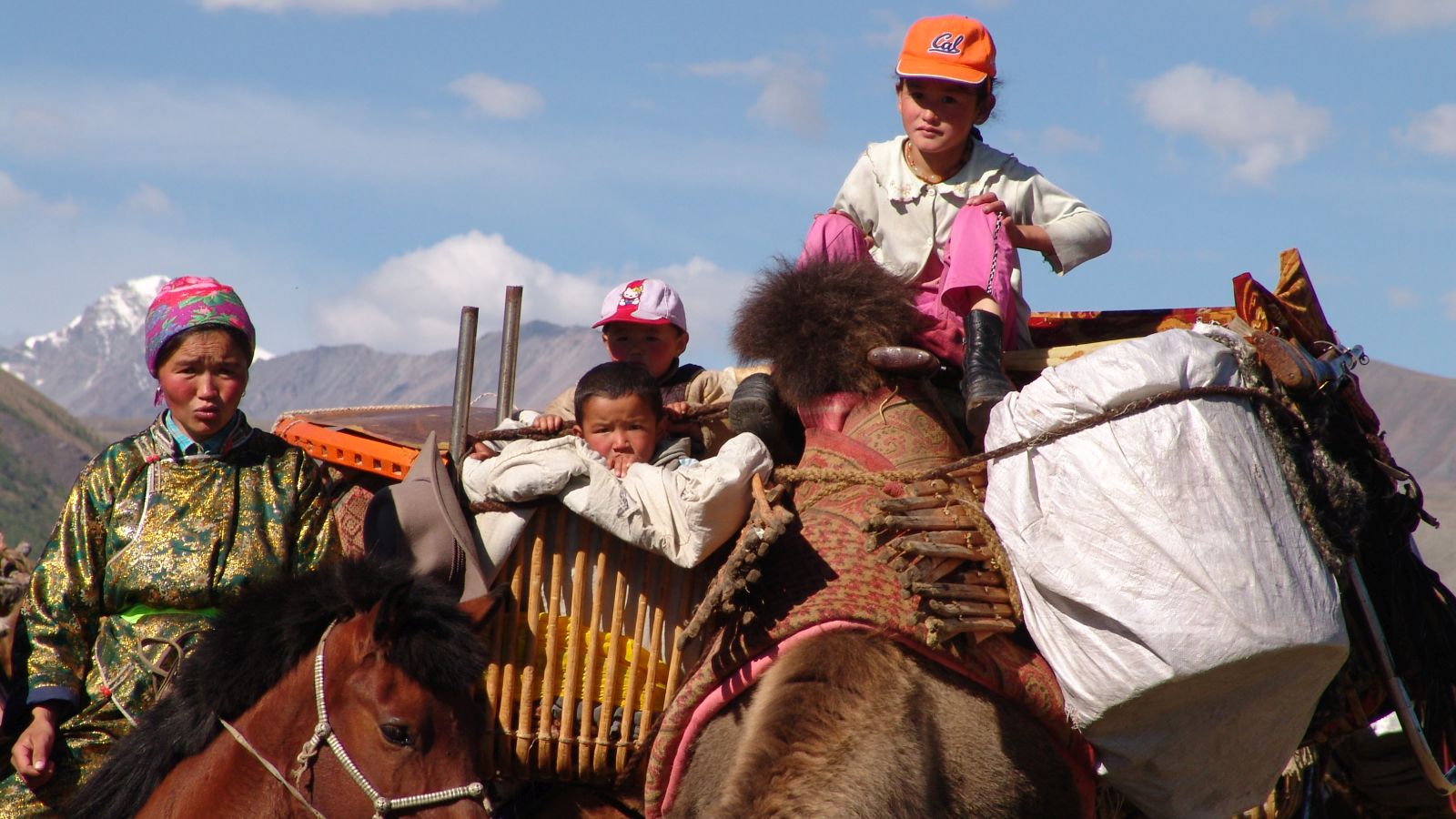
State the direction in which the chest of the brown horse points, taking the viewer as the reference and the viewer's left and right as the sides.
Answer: facing the viewer and to the right of the viewer

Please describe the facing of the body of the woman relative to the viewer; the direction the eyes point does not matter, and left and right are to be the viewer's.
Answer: facing the viewer

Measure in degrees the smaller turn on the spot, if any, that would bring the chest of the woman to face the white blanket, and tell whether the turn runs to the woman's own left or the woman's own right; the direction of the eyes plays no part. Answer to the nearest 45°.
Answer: approximately 45° to the woman's own left

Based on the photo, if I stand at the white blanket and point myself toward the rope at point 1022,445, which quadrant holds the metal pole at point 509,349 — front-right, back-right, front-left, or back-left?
back-left

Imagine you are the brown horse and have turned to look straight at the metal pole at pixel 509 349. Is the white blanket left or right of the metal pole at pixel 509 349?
right

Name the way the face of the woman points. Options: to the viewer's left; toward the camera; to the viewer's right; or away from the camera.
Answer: toward the camera

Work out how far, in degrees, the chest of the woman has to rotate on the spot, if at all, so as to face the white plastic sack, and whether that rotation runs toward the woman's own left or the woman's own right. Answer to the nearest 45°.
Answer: approximately 45° to the woman's own left

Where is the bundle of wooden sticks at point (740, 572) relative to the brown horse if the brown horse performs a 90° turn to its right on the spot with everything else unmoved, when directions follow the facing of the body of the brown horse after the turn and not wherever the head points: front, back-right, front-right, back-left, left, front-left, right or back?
back-left

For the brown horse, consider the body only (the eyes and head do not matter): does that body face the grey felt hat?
no

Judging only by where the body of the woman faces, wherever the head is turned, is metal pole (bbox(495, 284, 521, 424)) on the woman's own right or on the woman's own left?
on the woman's own left

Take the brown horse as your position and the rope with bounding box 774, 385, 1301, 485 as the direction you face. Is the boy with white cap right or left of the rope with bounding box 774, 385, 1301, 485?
left

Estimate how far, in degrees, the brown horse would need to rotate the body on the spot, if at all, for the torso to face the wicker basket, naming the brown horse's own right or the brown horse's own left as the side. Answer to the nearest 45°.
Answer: approximately 90° to the brown horse's own left

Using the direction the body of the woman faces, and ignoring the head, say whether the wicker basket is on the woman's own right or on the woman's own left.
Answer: on the woman's own left

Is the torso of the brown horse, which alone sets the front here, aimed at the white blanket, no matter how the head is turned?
no

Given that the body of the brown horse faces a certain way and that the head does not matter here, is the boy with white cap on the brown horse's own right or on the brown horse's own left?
on the brown horse's own left

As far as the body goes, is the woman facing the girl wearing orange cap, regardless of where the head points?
no

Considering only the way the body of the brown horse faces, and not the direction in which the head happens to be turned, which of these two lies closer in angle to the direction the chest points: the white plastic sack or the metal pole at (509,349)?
the white plastic sack
